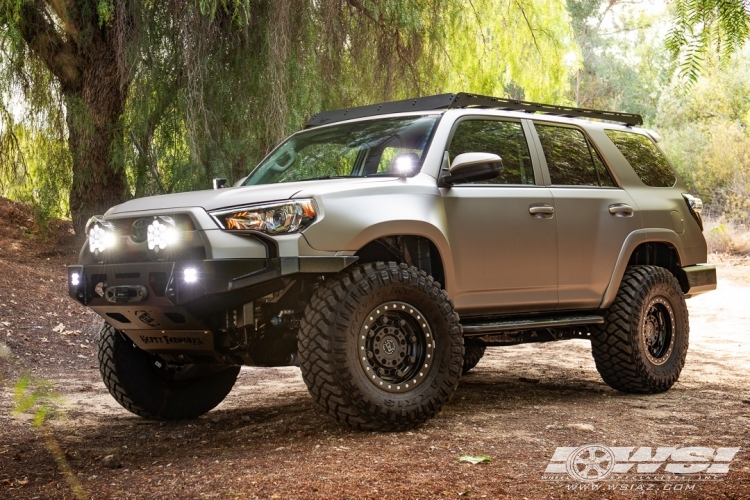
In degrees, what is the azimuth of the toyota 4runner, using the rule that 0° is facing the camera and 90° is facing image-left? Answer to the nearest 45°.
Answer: approximately 45°

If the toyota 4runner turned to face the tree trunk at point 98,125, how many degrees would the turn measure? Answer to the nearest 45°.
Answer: approximately 90° to its right
